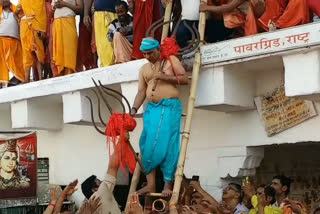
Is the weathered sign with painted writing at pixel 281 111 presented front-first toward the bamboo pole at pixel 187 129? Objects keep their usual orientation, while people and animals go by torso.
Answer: no

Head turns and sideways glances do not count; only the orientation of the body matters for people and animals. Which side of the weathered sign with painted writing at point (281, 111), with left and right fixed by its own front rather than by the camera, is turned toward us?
front
